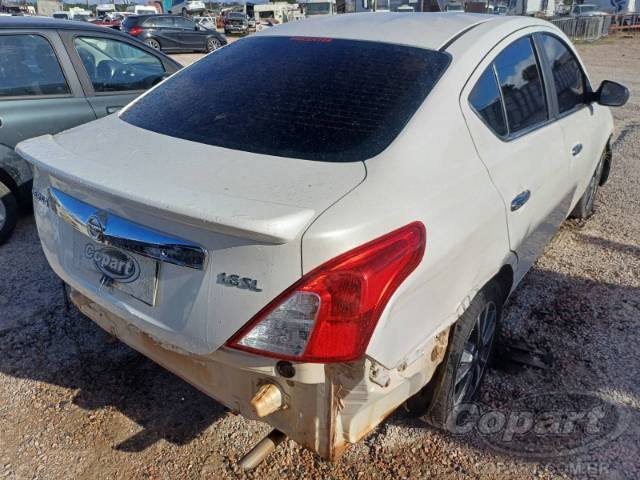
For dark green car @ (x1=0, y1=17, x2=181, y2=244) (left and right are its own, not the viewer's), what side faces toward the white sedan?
right

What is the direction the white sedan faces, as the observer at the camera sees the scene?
facing away from the viewer and to the right of the viewer

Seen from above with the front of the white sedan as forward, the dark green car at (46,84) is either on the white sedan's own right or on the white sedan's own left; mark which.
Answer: on the white sedan's own left

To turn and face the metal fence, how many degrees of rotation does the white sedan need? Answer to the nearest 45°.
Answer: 0° — it already faces it

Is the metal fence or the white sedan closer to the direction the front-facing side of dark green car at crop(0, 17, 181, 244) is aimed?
the metal fence

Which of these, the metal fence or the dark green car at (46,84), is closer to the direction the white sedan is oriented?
the metal fence

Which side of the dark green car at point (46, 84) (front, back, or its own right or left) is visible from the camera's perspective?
right
